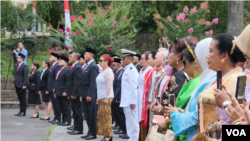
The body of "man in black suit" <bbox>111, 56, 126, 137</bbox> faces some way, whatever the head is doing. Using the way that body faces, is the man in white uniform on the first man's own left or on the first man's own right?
on the first man's own left

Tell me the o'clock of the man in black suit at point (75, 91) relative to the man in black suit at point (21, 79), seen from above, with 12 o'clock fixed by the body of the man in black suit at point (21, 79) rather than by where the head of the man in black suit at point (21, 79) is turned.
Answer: the man in black suit at point (75, 91) is roughly at 10 o'clock from the man in black suit at point (21, 79).

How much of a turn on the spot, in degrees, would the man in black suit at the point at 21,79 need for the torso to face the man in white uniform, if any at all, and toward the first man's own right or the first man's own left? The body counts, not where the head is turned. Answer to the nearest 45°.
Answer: approximately 45° to the first man's own left

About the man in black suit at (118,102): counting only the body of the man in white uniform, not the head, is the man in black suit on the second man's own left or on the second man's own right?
on the second man's own right

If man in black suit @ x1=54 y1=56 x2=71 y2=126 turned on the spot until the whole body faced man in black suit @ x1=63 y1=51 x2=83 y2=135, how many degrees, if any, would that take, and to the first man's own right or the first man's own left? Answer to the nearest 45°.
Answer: approximately 45° to the first man's own left

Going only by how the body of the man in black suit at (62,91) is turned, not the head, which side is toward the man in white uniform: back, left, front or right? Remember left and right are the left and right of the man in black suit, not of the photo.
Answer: left

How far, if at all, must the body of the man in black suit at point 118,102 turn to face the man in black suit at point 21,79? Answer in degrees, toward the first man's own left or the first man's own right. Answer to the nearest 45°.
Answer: approximately 45° to the first man's own right

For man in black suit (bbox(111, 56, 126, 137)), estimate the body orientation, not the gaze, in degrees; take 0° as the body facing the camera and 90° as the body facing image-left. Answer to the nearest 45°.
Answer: approximately 90°

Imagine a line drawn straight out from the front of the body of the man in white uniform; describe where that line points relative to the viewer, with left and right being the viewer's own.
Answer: facing to the left of the viewer
